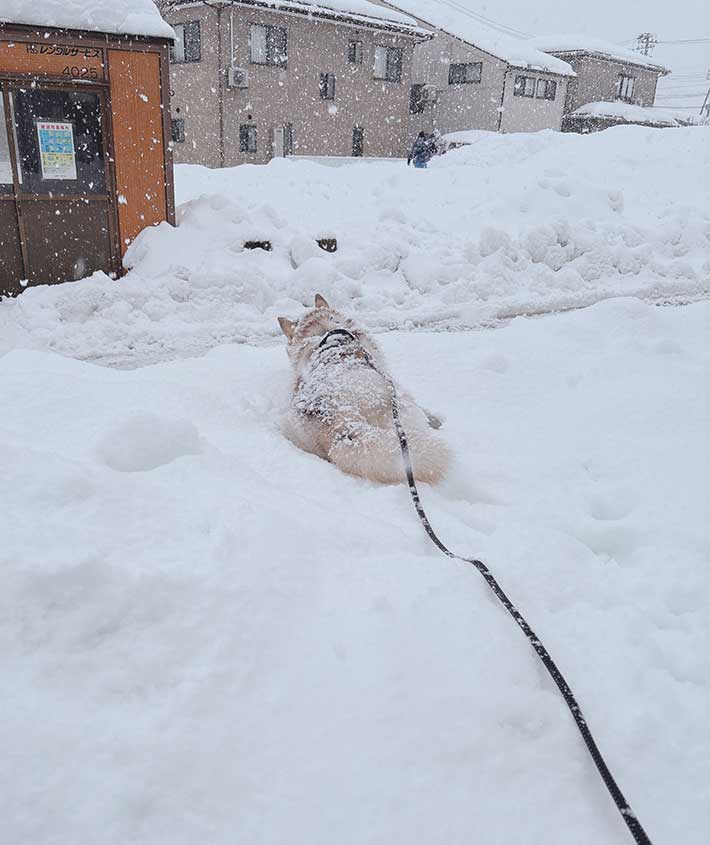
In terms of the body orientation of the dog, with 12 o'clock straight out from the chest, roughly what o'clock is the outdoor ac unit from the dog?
The outdoor ac unit is roughly at 1 o'clock from the dog.

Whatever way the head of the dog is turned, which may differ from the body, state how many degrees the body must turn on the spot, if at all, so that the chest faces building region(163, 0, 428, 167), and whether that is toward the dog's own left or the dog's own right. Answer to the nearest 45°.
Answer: approximately 45° to the dog's own right

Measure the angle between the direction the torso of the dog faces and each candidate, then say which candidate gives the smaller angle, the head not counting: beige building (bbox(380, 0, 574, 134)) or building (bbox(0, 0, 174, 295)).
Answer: the building

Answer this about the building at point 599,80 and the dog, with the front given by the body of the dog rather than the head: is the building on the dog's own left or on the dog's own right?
on the dog's own right

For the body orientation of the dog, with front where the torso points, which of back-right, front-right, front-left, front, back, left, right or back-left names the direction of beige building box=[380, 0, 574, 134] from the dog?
front-right

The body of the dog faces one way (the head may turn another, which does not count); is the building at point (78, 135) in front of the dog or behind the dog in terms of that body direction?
in front

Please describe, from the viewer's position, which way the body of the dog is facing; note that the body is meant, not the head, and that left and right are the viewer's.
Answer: facing away from the viewer and to the left of the viewer
